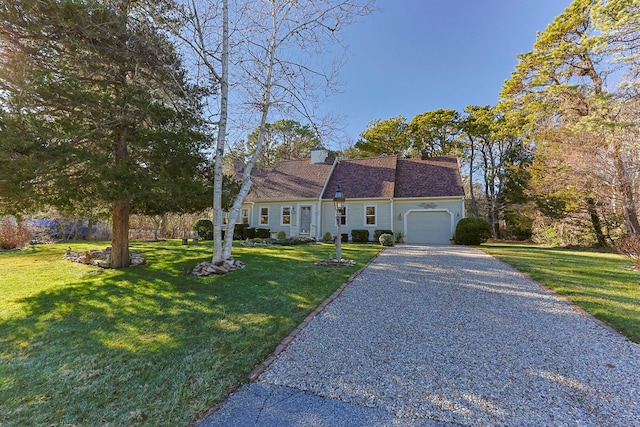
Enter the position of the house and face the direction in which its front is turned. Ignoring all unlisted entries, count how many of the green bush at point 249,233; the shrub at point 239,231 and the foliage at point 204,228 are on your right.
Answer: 3

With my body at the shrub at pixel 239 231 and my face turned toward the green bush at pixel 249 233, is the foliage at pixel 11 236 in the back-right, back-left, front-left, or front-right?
back-right

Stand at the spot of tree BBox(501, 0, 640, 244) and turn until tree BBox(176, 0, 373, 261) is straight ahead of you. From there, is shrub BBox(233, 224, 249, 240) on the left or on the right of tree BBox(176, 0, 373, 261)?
right

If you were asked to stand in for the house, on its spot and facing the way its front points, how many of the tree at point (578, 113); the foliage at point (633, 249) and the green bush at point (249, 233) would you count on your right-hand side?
1

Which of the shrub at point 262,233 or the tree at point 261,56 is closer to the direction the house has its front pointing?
the tree

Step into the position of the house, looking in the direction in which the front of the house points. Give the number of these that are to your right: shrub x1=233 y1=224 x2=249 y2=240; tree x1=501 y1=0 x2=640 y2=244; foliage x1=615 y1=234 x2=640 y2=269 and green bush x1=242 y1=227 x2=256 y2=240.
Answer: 2

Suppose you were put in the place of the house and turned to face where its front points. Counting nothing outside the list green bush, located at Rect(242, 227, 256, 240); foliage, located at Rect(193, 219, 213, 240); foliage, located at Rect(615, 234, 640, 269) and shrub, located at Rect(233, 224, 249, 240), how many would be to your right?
3

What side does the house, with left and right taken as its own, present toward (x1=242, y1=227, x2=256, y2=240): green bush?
right

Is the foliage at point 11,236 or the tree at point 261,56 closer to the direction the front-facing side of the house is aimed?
the tree

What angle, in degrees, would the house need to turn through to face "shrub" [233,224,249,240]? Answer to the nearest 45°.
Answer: approximately 90° to its right

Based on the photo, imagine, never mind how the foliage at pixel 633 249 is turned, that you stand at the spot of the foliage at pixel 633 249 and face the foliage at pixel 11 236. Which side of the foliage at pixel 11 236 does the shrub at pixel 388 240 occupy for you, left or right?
right

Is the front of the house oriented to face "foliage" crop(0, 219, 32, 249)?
no

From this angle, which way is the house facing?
toward the camera

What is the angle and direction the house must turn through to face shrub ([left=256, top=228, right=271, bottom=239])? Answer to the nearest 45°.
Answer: approximately 90° to its right

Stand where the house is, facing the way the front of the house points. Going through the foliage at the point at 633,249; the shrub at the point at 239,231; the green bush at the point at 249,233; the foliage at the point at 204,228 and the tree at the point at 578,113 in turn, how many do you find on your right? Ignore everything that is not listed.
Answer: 3

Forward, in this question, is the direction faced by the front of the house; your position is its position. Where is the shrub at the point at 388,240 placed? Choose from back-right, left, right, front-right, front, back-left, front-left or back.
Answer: front
